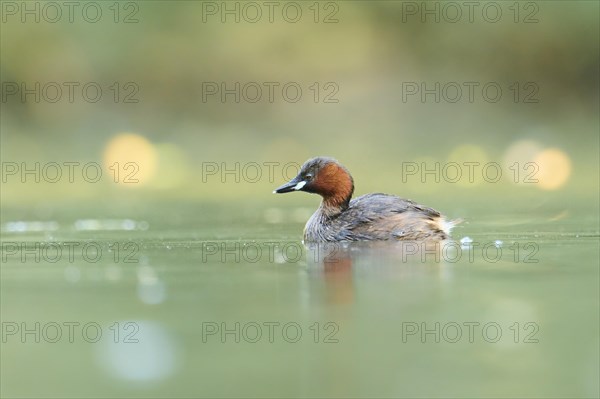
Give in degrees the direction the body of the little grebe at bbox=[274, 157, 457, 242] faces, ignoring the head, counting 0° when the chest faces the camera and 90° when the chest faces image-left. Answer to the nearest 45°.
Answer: approximately 90°
